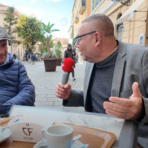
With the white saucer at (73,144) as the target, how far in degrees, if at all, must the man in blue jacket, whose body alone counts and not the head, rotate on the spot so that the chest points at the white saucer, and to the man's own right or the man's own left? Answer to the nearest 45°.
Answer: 0° — they already face it

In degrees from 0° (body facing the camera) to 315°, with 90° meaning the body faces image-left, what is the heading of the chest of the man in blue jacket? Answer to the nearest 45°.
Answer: approximately 0°

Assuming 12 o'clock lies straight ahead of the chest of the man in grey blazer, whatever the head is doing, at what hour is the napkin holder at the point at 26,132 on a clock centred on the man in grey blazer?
The napkin holder is roughly at 11 o'clock from the man in grey blazer.

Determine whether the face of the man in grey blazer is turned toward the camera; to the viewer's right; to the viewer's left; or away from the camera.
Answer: to the viewer's left

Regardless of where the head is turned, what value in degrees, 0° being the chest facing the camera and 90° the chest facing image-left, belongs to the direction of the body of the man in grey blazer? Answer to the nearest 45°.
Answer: approximately 45°

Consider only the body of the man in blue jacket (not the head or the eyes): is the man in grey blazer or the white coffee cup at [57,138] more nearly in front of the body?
the white coffee cup

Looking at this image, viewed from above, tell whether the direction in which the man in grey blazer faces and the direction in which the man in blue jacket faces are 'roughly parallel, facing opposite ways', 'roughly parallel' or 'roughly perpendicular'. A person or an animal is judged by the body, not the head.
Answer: roughly perpendicular

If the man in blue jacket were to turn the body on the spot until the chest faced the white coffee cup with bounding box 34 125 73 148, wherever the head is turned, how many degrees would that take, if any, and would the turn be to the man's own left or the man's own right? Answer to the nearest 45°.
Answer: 0° — they already face it

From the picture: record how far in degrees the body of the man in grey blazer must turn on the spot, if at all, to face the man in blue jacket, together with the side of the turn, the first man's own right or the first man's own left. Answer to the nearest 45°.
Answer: approximately 45° to the first man's own right

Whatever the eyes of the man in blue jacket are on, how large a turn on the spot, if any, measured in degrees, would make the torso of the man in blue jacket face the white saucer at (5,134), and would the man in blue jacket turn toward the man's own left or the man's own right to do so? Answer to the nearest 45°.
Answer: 0° — they already face it

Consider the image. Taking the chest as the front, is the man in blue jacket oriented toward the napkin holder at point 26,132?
yes
